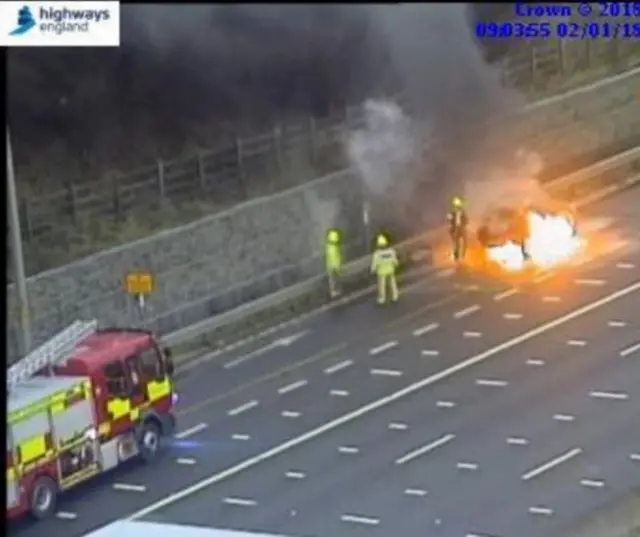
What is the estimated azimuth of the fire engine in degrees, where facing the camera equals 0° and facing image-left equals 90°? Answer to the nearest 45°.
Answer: approximately 225°

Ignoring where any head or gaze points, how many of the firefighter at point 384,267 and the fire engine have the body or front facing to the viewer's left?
0
